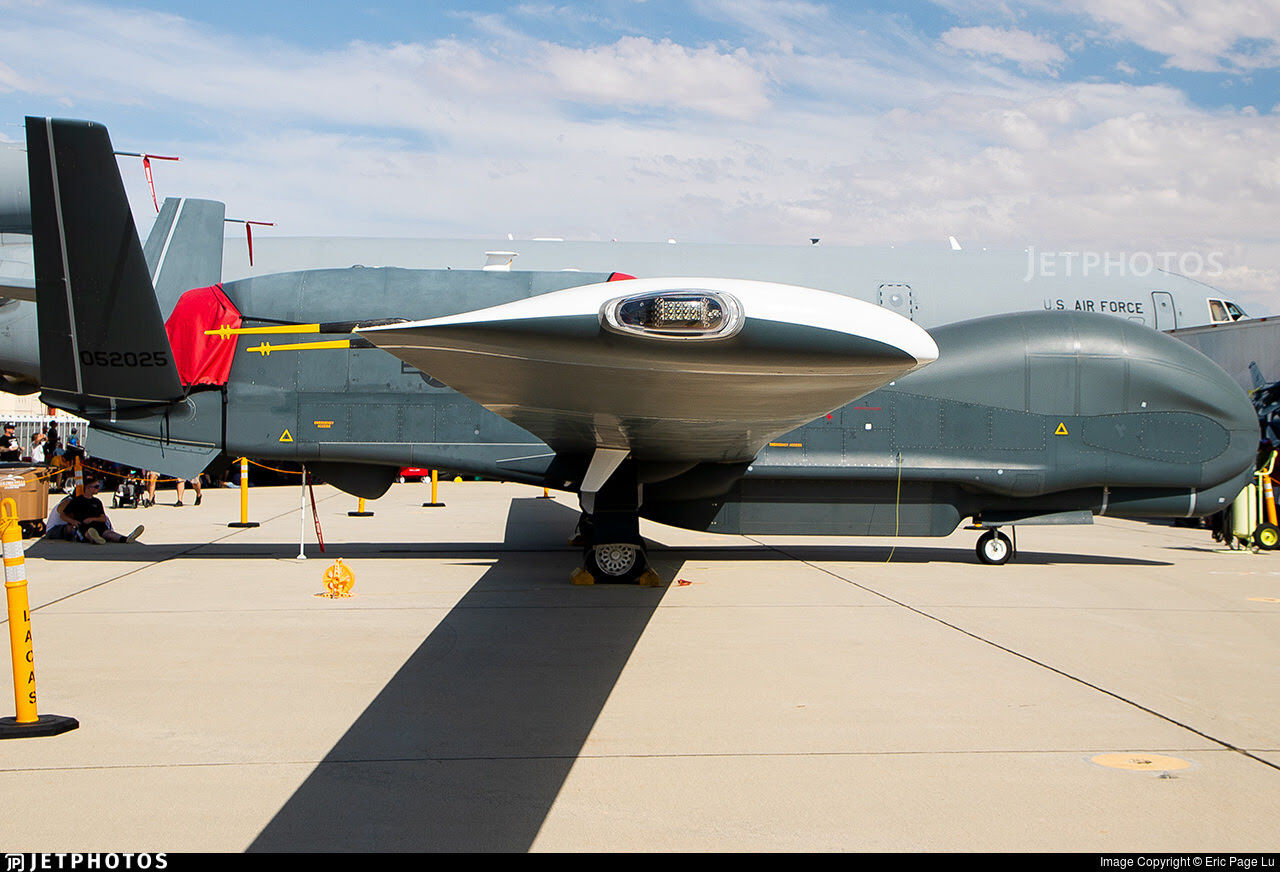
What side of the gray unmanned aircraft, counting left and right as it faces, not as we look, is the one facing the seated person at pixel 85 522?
back

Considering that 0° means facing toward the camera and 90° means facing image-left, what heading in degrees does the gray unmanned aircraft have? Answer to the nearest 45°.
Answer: approximately 270°
